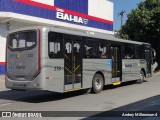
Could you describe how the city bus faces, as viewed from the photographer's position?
facing away from the viewer and to the right of the viewer
